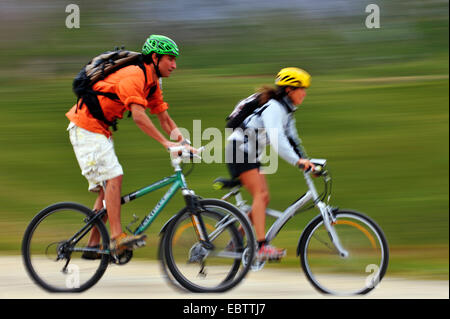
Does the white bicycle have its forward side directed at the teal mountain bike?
no

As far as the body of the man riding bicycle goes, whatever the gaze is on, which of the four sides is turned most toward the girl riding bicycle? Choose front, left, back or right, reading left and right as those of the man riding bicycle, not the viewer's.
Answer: front

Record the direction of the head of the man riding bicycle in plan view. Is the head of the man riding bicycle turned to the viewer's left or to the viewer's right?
to the viewer's right

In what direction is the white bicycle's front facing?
to the viewer's right

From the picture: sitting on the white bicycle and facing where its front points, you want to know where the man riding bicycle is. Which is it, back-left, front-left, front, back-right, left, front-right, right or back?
back

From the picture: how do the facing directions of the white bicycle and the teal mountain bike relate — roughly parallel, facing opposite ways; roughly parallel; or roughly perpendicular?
roughly parallel

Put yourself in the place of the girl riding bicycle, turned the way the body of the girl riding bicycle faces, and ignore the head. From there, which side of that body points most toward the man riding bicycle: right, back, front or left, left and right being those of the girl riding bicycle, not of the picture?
back

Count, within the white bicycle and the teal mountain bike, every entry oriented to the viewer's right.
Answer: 2

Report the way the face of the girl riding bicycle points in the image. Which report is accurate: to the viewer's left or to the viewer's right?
to the viewer's right

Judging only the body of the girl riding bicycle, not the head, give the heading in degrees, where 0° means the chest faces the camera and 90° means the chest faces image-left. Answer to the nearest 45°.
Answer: approximately 270°

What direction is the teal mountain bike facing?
to the viewer's right

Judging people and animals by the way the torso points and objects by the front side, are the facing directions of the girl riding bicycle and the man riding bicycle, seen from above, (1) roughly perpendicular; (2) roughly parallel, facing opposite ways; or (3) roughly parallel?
roughly parallel

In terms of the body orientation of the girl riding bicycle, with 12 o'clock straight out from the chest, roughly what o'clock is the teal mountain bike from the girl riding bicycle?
The teal mountain bike is roughly at 5 o'clock from the girl riding bicycle.

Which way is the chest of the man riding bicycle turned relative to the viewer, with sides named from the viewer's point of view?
facing to the right of the viewer

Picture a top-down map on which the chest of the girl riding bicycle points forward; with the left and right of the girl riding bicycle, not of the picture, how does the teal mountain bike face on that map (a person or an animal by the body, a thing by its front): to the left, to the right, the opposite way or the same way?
the same way
